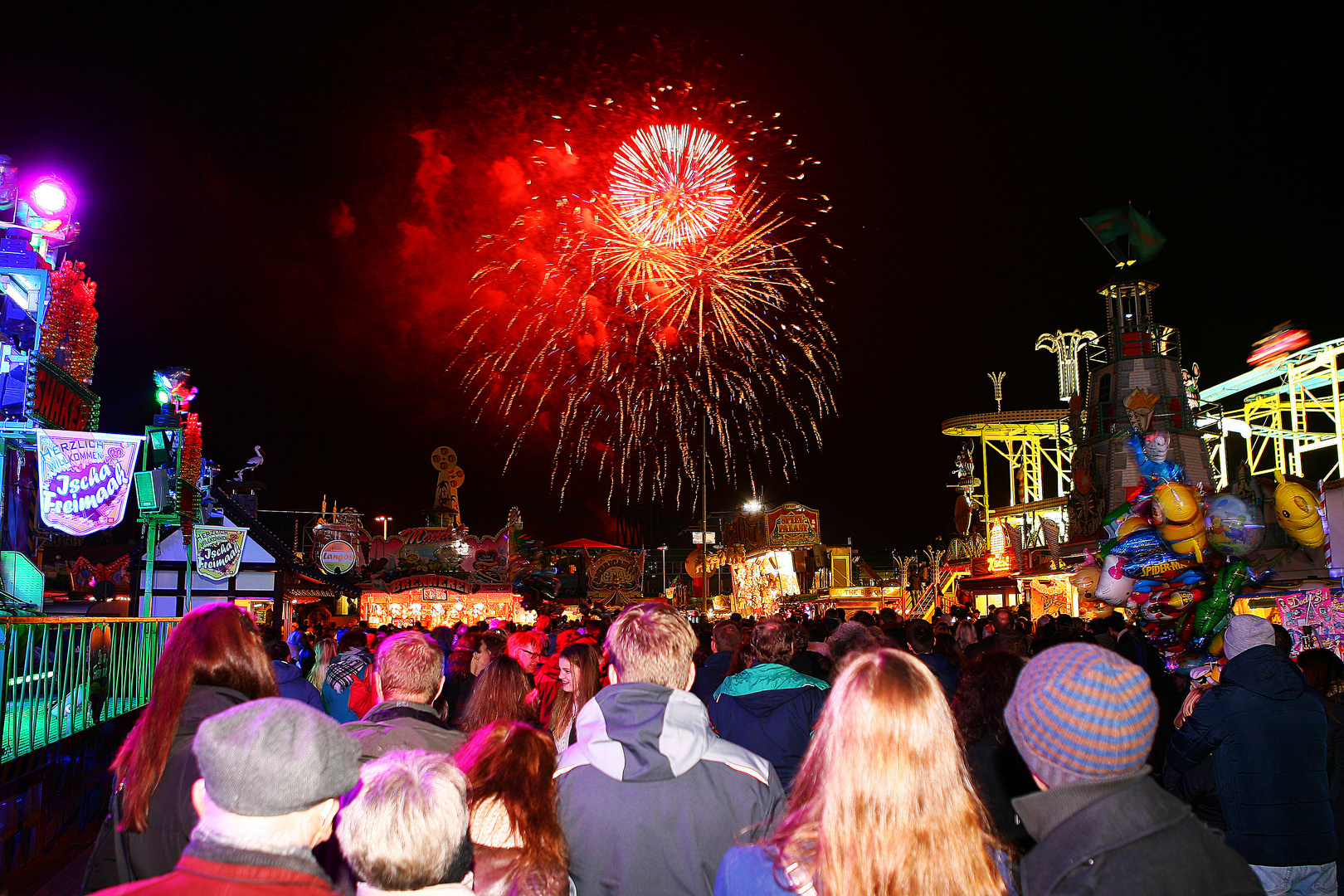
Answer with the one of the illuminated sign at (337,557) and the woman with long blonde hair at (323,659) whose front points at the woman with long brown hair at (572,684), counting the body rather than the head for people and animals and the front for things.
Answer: the illuminated sign

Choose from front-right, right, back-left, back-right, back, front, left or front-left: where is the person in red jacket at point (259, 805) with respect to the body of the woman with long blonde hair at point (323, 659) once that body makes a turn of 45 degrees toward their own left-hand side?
back-left

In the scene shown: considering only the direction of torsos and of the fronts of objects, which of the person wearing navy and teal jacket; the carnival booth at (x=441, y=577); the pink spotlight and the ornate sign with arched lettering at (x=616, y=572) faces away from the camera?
the person wearing navy and teal jacket

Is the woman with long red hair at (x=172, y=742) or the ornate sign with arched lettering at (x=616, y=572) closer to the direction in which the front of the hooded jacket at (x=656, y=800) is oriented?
the ornate sign with arched lettering

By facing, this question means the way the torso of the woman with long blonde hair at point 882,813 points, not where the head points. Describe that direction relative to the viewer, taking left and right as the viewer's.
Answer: facing away from the viewer

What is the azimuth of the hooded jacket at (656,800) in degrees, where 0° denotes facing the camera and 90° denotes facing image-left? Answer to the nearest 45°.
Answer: approximately 180°

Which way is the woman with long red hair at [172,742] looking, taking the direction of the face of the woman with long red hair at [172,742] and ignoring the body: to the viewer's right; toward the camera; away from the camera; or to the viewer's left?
away from the camera

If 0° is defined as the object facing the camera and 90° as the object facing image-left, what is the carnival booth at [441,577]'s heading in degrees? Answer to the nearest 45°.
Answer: approximately 0°

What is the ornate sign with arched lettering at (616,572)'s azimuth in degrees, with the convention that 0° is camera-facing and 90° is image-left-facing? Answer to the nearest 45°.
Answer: approximately 0°

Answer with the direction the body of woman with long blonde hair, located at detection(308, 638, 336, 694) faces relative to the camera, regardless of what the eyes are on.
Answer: away from the camera

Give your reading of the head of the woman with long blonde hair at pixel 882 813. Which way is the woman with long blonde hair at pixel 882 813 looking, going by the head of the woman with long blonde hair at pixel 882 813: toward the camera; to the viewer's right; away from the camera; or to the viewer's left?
away from the camera

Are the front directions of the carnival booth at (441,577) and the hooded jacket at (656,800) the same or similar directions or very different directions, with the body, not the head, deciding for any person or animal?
very different directions

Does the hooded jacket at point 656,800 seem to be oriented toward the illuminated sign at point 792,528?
yes
